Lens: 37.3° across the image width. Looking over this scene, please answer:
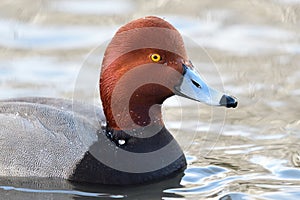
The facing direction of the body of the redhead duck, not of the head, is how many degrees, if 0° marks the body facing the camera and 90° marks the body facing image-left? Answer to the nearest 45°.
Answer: approximately 270°
